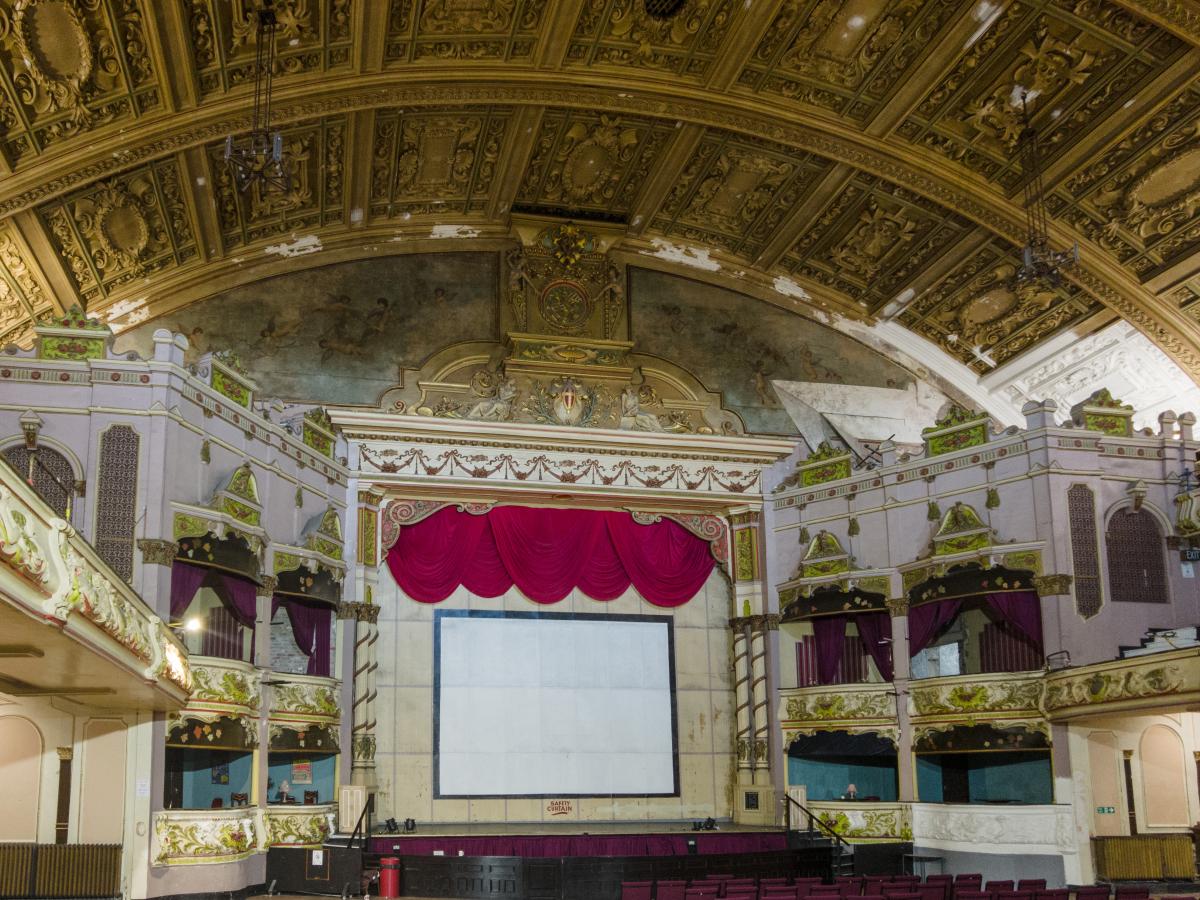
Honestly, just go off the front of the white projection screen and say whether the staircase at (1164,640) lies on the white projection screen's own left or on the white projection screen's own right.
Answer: on the white projection screen's own left

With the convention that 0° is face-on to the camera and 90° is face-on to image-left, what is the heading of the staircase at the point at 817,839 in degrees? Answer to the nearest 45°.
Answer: approximately 315°

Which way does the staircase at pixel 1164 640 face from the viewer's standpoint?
to the viewer's left

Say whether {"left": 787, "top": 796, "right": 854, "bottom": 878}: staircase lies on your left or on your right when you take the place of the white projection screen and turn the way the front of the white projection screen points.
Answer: on your left

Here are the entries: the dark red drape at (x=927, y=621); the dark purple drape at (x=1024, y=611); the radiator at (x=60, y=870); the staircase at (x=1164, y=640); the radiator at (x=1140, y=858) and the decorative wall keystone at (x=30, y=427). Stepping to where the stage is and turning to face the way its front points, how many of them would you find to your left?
4

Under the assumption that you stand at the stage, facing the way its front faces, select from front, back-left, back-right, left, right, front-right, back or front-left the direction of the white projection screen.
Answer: back

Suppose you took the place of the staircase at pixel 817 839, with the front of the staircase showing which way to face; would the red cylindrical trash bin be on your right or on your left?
on your right
